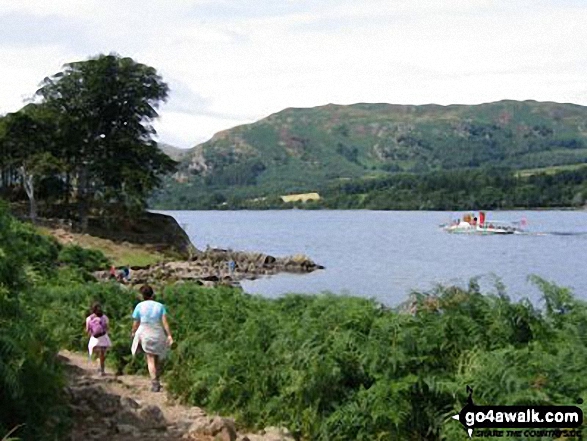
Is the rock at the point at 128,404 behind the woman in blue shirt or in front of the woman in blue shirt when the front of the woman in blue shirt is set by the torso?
behind

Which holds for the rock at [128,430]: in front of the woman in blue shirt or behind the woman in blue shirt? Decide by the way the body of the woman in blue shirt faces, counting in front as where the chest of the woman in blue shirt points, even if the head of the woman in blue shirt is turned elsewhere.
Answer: behind

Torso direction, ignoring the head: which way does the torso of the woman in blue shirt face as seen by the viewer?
away from the camera

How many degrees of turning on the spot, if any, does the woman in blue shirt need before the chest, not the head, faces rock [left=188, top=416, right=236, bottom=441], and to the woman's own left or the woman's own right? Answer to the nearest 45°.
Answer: approximately 180°

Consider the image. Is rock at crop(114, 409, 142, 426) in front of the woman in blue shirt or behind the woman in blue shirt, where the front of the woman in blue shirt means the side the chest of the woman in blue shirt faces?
behind

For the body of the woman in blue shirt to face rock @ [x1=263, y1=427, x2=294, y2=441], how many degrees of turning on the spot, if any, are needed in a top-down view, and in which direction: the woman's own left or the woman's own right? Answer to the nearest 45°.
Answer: approximately 135° to the woman's own right

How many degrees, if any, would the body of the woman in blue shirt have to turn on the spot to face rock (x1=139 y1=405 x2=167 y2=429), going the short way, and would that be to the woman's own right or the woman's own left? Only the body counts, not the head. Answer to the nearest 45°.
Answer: approximately 180°
